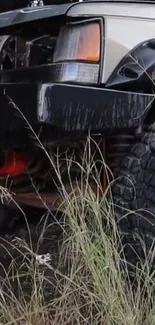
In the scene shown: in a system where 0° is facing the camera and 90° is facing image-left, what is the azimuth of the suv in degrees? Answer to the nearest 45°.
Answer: approximately 45°
